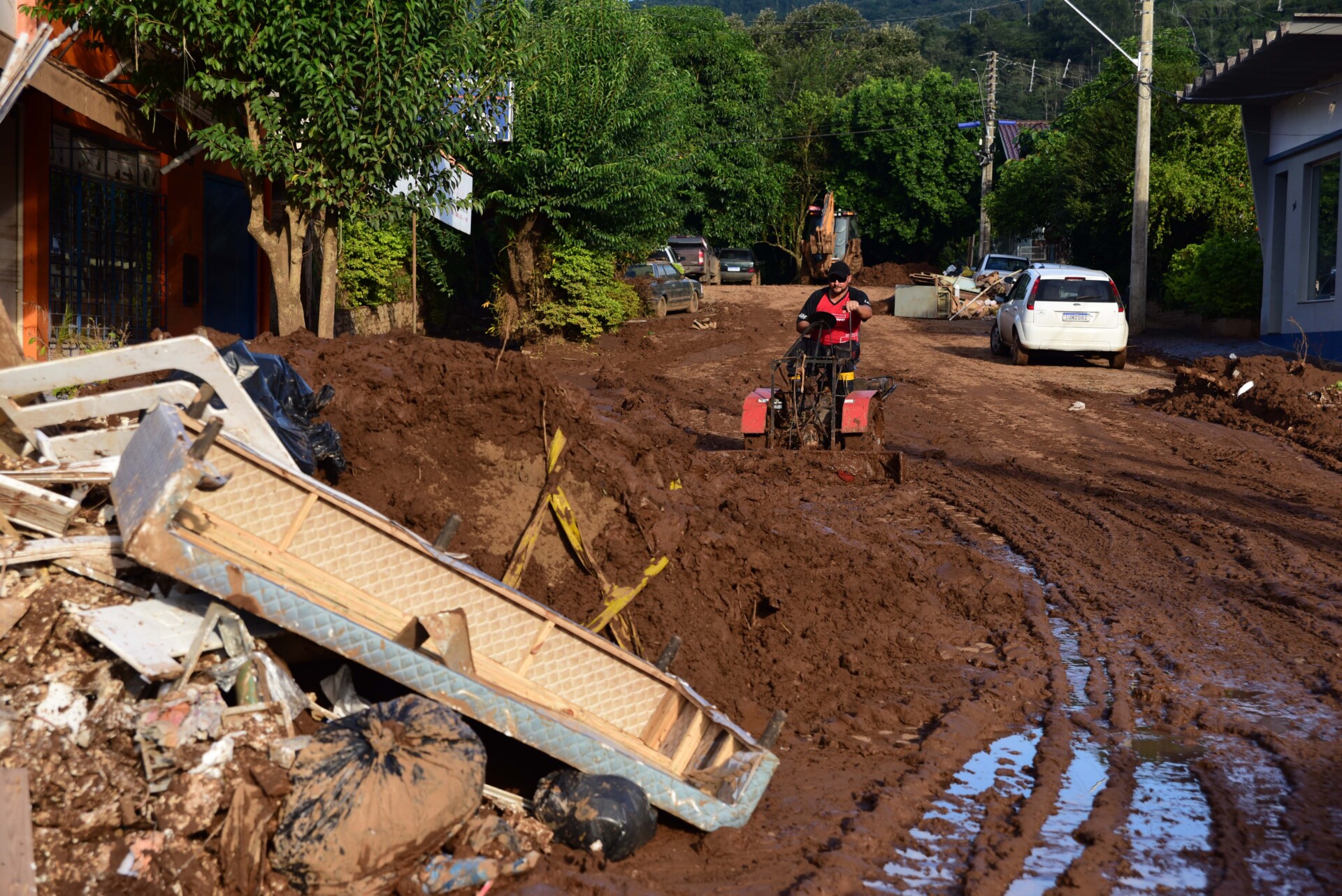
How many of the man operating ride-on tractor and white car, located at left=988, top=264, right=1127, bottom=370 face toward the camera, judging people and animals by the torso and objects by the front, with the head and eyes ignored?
1

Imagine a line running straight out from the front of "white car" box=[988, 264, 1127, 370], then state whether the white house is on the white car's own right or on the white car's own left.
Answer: on the white car's own right

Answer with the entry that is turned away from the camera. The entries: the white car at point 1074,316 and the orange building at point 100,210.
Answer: the white car

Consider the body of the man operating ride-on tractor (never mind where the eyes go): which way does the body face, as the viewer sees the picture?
toward the camera

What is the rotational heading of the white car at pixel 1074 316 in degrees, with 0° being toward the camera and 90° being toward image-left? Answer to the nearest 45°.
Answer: approximately 180°

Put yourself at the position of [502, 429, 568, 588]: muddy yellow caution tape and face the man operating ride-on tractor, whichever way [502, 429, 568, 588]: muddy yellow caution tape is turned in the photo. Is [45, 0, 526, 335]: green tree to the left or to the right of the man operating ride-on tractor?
left

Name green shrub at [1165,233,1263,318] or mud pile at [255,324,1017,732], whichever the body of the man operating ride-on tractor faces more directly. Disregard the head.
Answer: the mud pile

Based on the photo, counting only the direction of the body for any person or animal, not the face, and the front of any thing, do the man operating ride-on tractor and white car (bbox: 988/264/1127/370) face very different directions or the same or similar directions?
very different directions

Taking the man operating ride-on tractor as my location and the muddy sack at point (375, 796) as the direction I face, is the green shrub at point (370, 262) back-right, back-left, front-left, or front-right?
back-right
